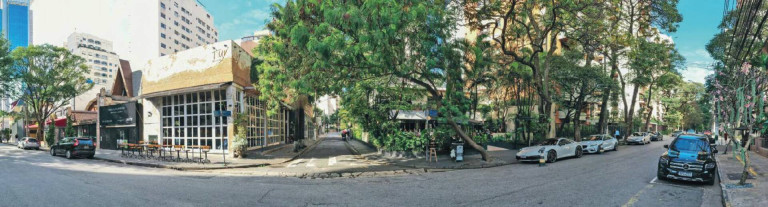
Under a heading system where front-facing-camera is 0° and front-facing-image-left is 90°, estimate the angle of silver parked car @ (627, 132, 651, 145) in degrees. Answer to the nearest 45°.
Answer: approximately 45°

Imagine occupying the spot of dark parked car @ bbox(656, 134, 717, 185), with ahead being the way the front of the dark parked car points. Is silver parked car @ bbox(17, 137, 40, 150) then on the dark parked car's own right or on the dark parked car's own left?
on the dark parked car's own right

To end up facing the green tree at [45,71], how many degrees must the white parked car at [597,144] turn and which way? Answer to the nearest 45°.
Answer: approximately 45° to its right

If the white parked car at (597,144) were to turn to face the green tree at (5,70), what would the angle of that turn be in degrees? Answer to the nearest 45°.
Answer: approximately 45° to its right

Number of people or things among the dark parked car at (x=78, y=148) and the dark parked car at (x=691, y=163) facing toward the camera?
1

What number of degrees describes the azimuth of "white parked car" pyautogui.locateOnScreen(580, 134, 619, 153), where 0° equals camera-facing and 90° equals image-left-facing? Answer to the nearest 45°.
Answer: approximately 45°

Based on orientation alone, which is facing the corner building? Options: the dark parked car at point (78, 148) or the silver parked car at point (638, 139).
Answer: the silver parked car

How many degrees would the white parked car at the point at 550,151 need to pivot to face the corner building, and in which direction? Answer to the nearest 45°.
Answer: approximately 45° to its right
